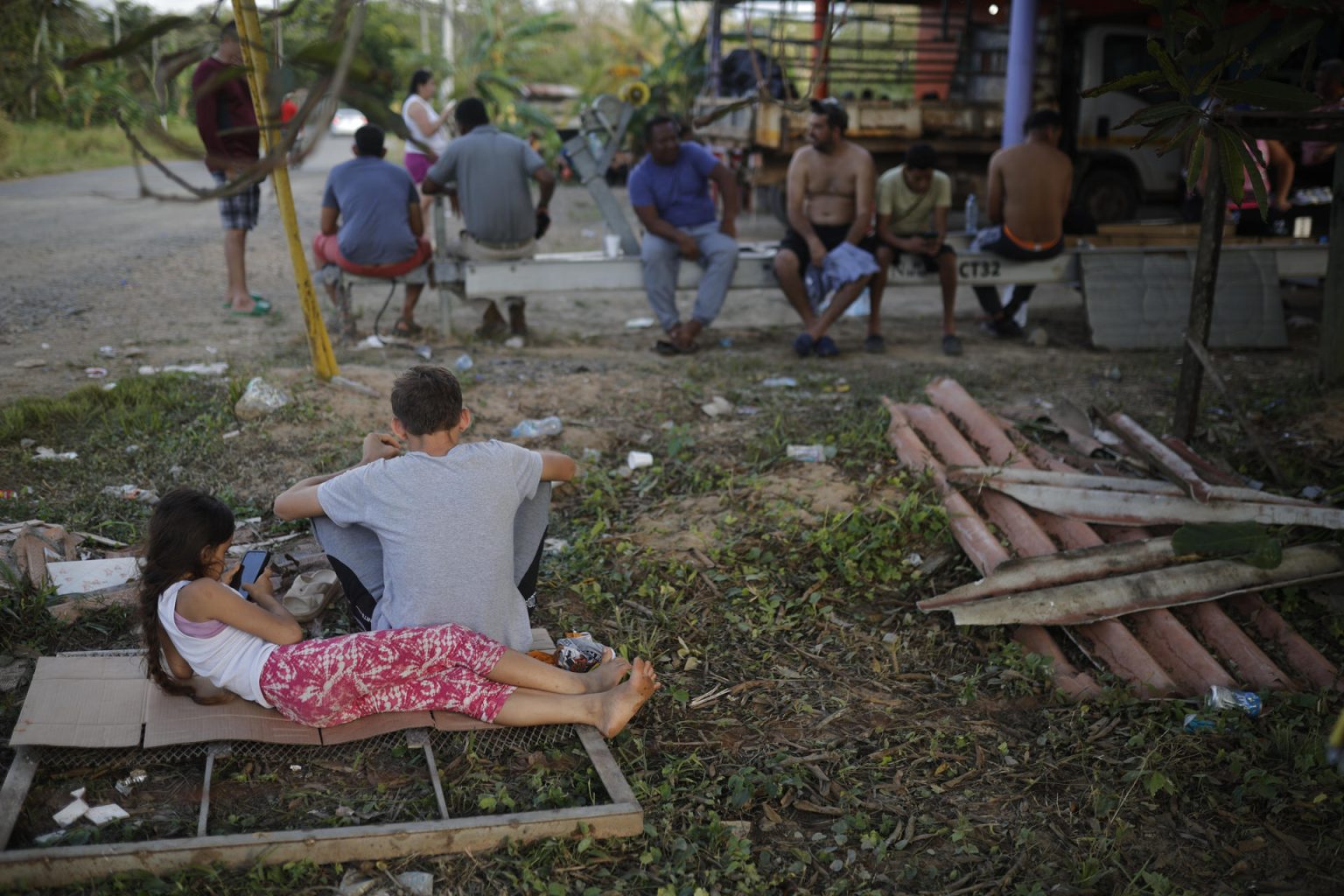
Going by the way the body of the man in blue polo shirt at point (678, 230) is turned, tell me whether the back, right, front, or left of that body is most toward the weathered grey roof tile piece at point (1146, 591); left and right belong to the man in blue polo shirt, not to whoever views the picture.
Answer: front

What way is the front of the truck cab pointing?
to the viewer's right

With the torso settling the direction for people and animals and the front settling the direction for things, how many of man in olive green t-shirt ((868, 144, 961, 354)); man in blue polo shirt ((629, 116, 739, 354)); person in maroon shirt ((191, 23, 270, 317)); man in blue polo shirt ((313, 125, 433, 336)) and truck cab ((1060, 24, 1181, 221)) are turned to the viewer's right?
2

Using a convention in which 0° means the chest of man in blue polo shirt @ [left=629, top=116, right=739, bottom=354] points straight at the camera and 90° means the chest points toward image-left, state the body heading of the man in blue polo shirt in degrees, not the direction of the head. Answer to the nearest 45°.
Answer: approximately 0°

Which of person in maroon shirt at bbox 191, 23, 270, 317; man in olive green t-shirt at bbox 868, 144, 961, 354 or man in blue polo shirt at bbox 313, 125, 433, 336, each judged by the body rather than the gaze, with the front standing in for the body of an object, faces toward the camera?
the man in olive green t-shirt

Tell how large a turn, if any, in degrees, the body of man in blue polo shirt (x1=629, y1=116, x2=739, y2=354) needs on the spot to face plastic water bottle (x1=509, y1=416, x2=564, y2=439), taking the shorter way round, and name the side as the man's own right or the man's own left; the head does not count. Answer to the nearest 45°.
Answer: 0° — they already face it

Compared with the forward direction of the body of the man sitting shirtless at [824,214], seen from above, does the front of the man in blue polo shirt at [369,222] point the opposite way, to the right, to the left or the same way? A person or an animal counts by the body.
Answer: the opposite way

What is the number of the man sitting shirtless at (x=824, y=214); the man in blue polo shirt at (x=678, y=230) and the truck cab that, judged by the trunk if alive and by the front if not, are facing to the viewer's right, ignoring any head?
1

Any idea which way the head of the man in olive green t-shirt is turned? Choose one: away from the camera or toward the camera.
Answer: toward the camera

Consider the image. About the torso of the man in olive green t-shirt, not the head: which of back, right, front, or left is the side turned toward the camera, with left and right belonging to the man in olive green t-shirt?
front

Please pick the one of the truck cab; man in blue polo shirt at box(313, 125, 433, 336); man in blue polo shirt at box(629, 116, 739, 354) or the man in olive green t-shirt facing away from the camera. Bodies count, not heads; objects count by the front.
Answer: man in blue polo shirt at box(313, 125, 433, 336)

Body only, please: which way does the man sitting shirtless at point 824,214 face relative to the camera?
toward the camera

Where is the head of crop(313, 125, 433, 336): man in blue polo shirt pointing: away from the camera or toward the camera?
away from the camera
